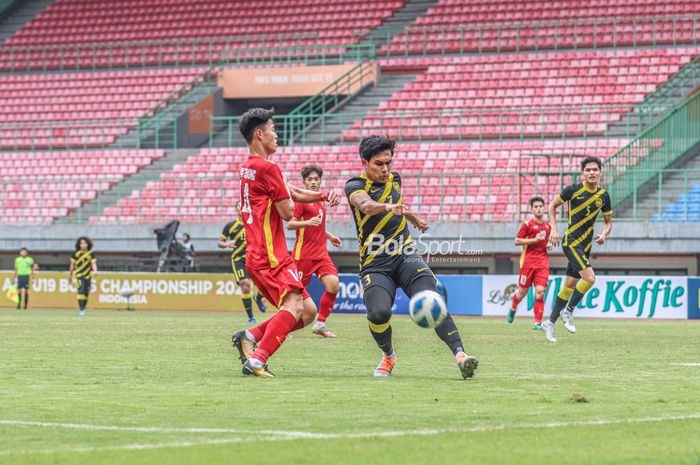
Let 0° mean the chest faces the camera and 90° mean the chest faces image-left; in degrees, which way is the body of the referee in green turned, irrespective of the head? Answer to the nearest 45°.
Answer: approximately 0°

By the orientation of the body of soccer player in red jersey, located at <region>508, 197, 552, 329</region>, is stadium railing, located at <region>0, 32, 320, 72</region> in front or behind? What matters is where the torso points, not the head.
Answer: behind

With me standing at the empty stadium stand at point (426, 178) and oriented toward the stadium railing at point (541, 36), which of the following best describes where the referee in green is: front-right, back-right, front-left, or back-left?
back-left

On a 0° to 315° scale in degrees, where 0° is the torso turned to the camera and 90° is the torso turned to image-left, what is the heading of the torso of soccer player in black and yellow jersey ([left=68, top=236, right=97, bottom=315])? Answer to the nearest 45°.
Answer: approximately 0°

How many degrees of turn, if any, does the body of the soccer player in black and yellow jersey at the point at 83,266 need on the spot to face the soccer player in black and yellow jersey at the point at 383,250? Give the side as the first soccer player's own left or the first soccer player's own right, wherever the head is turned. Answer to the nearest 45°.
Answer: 0° — they already face them

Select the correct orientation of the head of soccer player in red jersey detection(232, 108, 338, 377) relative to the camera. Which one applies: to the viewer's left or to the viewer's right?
to the viewer's right

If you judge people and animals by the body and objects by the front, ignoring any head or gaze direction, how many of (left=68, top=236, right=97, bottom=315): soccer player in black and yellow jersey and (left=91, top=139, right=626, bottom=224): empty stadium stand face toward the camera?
2

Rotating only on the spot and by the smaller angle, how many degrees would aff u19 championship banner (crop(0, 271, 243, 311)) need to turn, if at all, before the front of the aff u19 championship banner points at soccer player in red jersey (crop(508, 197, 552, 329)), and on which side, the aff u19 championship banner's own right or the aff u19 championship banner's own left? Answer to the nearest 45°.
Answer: approximately 45° to the aff u19 championship banner's own left
